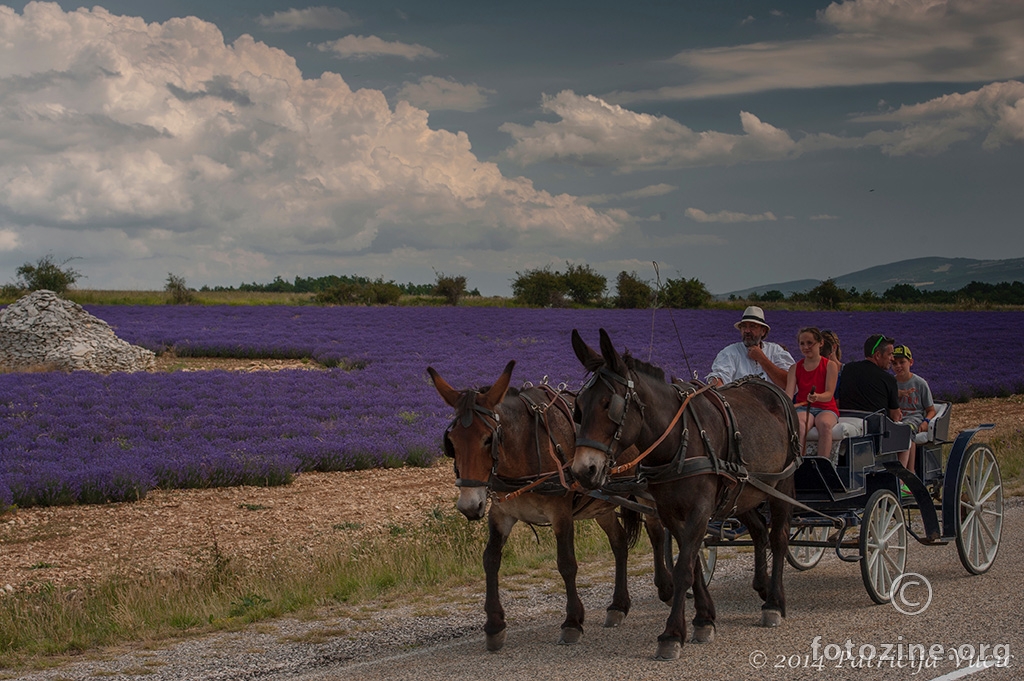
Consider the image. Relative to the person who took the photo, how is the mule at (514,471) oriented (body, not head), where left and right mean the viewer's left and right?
facing the viewer and to the left of the viewer

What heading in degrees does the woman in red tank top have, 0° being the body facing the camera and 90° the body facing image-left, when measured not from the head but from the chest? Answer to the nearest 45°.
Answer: approximately 45°

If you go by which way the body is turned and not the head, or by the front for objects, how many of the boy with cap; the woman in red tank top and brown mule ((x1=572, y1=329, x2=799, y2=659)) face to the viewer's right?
0

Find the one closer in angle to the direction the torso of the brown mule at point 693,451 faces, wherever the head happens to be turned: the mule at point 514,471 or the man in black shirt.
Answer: the mule

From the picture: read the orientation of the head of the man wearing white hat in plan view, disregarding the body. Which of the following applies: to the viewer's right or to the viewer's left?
to the viewer's left

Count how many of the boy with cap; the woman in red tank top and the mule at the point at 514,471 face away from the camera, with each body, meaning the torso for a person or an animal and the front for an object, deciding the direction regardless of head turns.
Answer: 0

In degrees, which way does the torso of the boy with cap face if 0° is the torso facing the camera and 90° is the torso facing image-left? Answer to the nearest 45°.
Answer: approximately 45°

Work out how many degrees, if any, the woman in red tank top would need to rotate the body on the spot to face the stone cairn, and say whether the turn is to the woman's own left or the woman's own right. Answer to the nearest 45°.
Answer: approximately 90° to the woman's own right

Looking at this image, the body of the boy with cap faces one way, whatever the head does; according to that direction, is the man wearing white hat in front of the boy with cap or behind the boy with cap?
in front

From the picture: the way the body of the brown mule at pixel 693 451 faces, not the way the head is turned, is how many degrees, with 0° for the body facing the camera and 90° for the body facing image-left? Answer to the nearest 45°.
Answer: approximately 45°

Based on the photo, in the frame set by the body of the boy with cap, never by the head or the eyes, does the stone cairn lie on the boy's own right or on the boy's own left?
on the boy's own right

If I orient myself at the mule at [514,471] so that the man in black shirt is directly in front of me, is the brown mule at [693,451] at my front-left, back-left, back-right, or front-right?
front-right

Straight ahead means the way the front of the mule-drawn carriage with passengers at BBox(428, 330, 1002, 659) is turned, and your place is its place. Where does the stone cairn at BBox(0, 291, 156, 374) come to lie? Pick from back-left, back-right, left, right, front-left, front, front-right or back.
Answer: right
